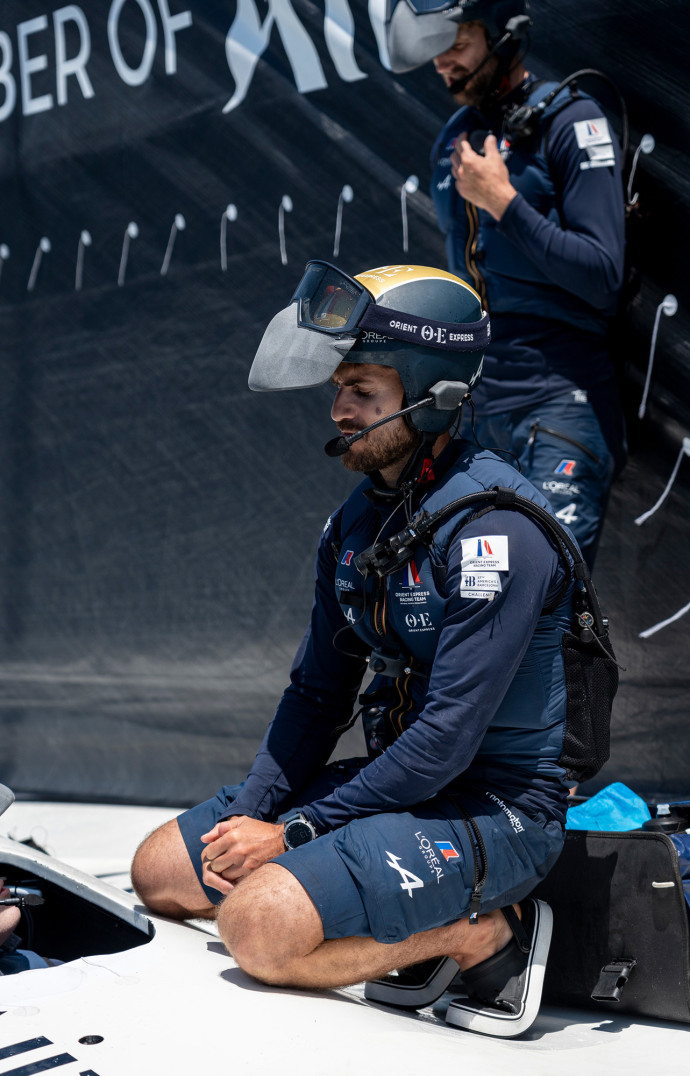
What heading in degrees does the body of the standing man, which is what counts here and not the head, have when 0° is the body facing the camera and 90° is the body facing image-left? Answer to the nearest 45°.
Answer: approximately 45°

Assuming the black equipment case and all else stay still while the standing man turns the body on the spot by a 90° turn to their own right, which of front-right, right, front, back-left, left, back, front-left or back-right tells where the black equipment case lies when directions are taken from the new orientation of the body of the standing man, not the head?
back-left
